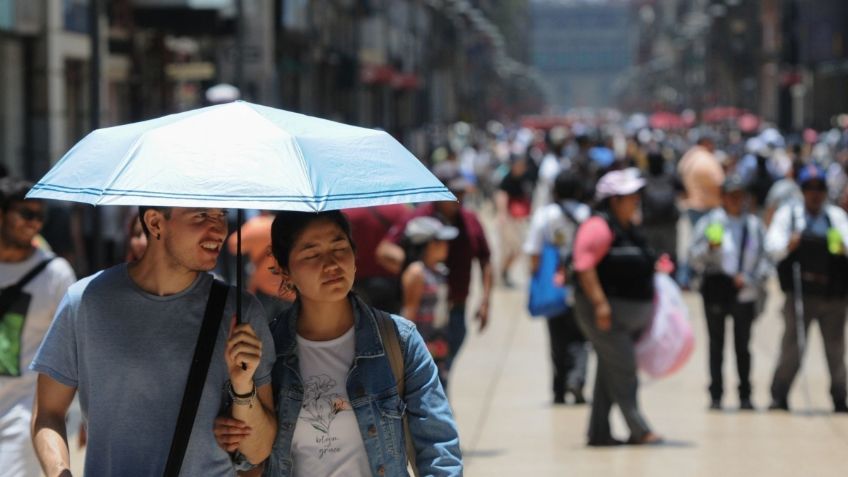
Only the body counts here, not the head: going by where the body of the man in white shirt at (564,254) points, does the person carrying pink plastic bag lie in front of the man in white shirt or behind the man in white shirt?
behind

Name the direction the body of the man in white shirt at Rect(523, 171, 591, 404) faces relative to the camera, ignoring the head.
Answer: away from the camera

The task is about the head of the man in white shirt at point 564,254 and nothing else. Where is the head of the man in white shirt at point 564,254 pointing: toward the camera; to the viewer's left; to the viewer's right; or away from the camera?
away from the camera

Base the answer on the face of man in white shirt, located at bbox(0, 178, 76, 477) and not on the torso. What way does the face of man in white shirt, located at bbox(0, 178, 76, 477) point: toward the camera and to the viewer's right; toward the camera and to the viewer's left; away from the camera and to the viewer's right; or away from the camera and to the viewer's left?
toward the camera and to the viewer's right

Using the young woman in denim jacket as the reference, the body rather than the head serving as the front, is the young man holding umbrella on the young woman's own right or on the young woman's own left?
on the young woman's own right

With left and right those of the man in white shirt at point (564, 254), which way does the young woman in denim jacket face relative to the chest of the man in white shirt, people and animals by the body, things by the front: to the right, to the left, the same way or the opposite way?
the opposite way

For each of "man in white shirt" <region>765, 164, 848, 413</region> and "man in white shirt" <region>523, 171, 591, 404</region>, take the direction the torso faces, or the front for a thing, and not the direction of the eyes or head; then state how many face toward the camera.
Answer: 1

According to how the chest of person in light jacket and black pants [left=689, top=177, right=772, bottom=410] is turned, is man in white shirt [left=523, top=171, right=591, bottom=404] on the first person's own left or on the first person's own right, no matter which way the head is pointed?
on the first person's own right

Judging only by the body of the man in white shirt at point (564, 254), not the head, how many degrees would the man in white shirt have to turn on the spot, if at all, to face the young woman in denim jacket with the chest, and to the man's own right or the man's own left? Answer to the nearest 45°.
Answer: approximately 180°

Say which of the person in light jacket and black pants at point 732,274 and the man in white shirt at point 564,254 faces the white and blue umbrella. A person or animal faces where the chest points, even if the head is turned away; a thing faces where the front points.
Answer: the person in light jacket and black pants

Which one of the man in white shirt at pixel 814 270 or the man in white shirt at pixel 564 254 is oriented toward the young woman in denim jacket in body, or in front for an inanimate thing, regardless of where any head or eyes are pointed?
the man in white shirt at pixel 814 270
